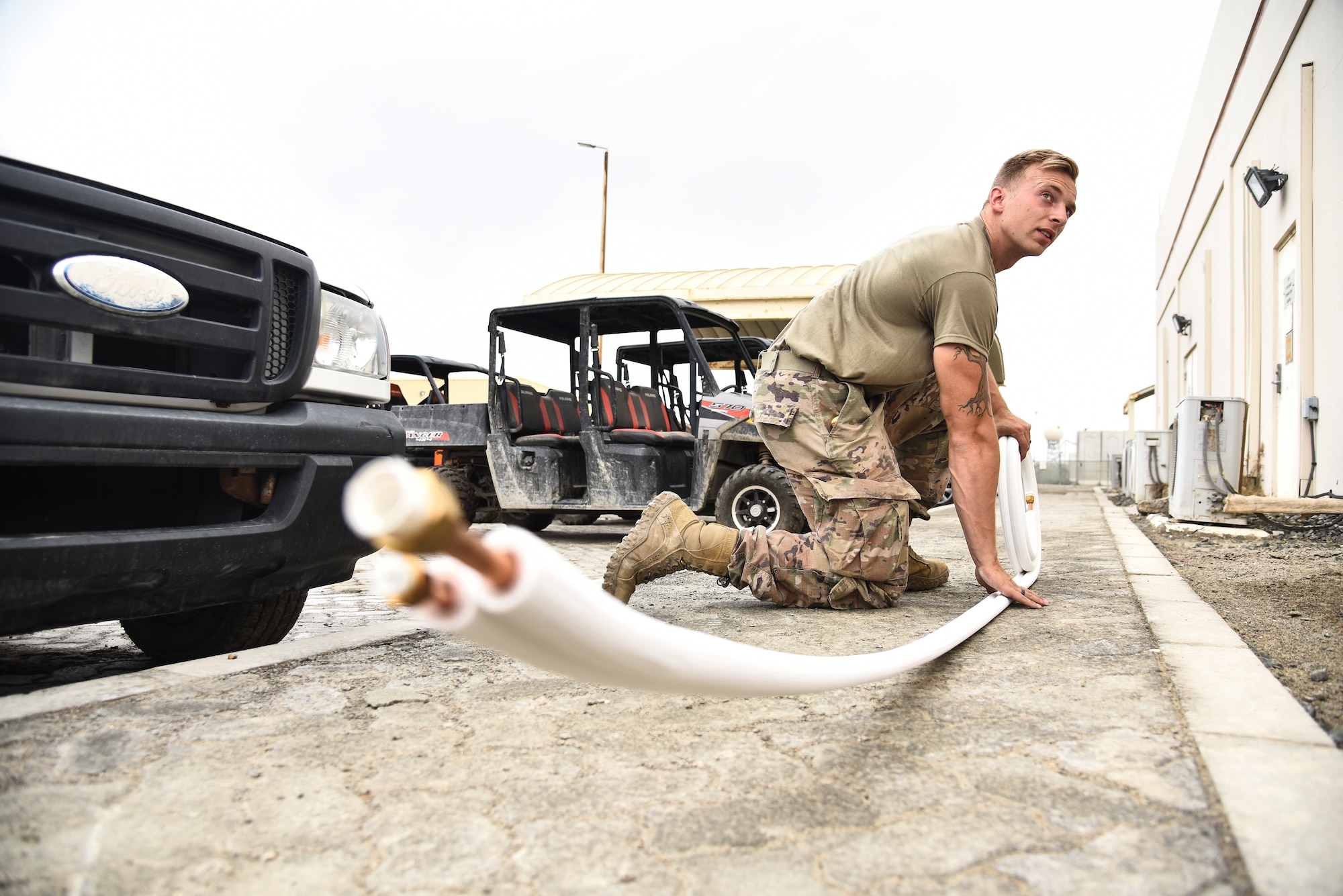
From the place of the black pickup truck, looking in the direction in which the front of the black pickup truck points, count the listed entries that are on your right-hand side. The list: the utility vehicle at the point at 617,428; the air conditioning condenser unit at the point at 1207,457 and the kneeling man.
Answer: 0

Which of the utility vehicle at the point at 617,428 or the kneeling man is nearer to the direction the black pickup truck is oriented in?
the kneeling man

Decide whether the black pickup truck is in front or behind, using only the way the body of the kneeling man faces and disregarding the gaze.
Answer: behind

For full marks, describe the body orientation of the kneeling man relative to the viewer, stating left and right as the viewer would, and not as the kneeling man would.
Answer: facing to the right of the viewer

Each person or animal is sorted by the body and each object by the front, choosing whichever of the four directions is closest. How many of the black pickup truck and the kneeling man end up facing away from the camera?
0

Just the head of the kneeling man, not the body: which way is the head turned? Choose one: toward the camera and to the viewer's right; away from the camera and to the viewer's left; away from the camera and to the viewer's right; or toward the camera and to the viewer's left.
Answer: toward the camera and to the viewer's right
